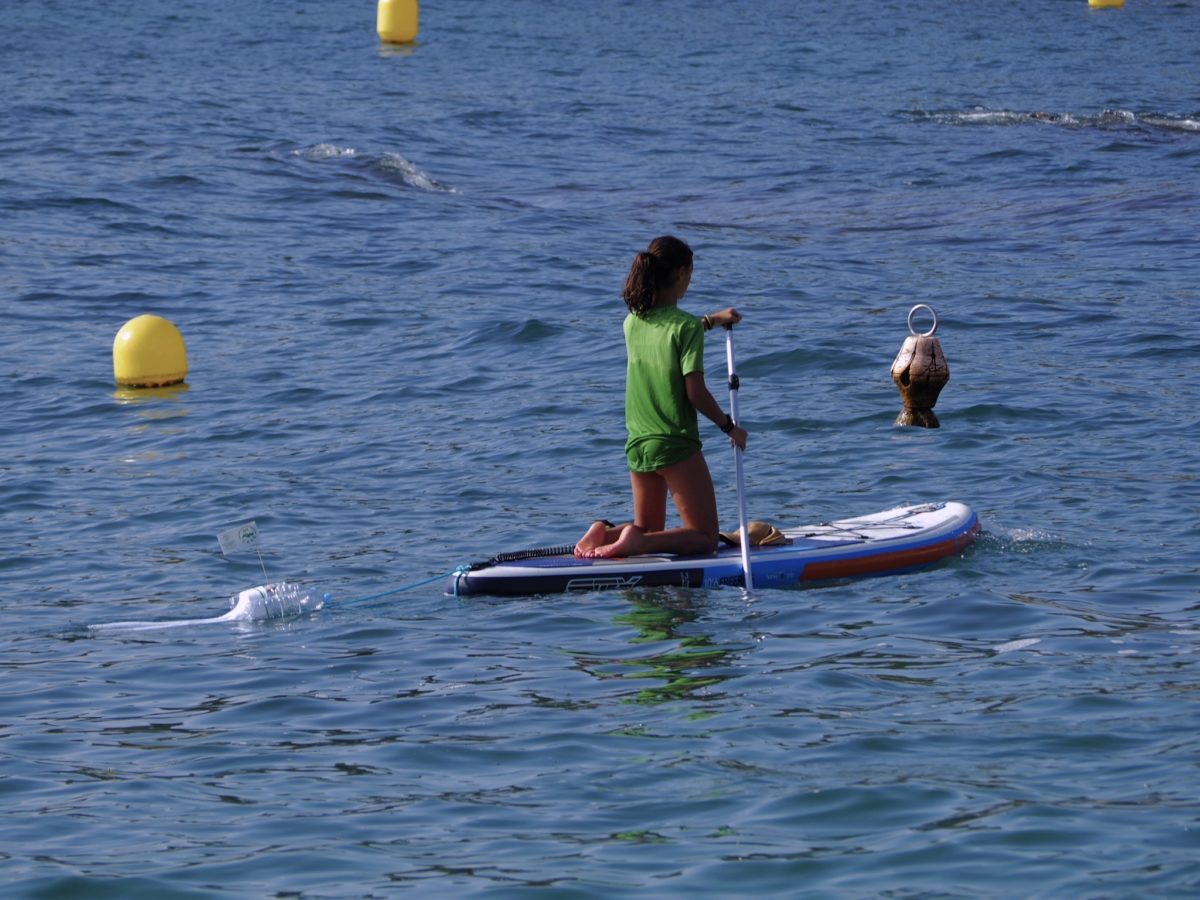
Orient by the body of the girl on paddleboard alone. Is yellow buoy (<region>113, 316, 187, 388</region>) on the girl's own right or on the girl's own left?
on the girl's own left

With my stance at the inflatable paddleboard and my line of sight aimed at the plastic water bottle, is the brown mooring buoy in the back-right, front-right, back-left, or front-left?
back-right

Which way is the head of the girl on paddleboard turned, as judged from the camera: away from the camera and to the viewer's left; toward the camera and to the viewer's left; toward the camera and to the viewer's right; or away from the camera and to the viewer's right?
away from the camera and to the viewer's right

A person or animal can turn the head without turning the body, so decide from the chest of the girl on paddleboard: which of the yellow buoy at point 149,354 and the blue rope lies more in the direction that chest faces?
the yellow buoy

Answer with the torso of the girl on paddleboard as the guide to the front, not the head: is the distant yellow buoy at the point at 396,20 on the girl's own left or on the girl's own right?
on the girl's own left

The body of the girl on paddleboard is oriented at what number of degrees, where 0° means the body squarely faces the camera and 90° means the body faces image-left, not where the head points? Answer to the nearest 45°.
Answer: approximately 225°

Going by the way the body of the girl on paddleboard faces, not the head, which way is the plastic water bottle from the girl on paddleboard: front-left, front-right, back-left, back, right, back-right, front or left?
back-left
